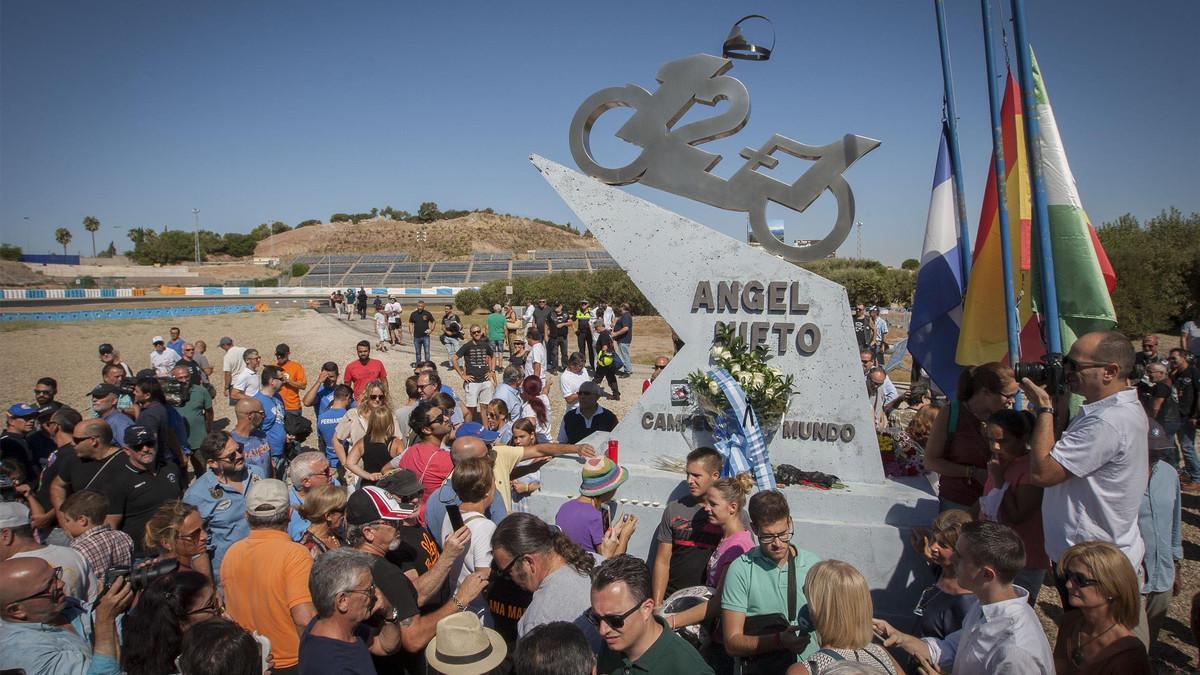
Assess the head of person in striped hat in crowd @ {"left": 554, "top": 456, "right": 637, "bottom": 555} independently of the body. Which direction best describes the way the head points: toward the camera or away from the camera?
away from the camera

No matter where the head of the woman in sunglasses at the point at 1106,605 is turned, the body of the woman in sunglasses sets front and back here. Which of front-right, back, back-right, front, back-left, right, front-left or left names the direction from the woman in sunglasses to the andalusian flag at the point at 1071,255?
back-right

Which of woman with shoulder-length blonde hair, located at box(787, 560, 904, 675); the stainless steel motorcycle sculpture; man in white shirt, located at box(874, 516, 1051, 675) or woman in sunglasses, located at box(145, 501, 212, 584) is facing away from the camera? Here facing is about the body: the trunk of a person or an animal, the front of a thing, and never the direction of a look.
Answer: the woman with shoulder-length blonde hair

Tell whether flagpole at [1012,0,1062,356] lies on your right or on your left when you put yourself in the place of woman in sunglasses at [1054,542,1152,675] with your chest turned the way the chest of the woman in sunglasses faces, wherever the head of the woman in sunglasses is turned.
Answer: on your right

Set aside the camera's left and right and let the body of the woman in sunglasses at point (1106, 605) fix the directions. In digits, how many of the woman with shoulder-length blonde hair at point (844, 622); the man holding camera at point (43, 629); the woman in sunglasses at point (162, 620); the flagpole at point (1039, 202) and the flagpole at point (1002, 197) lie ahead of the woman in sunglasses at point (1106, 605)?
3

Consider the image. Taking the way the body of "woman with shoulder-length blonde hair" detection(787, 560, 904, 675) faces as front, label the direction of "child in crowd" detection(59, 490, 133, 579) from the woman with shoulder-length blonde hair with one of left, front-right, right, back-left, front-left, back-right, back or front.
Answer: left

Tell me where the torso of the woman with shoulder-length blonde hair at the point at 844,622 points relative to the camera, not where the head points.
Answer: away from the camera

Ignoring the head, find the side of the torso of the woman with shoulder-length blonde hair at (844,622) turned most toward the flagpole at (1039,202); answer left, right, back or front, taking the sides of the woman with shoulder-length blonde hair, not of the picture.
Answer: front

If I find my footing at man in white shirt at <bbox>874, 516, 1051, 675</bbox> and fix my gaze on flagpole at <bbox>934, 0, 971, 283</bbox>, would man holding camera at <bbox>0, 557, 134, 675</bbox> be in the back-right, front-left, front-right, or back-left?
back-left

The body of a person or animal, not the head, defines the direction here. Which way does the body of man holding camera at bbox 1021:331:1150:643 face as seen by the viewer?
to the viewer's left

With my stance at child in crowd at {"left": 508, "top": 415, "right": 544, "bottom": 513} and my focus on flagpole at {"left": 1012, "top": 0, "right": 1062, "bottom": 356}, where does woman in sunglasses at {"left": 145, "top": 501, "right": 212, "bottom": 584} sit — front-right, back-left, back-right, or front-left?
back-right
